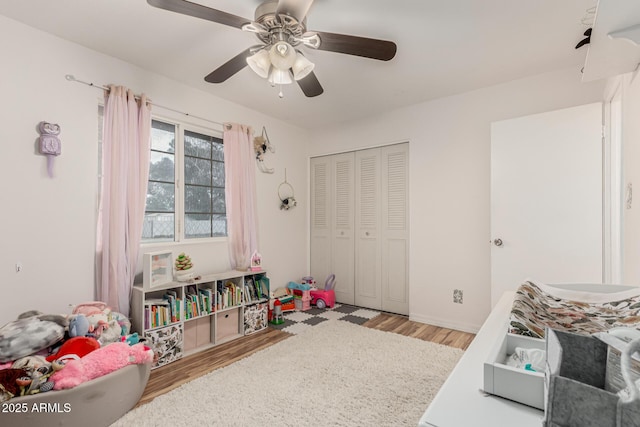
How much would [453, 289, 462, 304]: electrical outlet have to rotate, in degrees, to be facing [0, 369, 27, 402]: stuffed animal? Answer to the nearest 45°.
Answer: approximately 45° to its right

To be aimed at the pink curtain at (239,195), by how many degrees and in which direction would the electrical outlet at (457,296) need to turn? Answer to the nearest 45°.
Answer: approximately 90° to its right

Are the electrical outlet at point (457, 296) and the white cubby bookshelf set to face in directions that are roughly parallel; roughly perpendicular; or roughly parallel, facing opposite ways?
roughly perpendicular

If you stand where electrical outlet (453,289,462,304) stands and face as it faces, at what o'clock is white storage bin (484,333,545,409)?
The white storage bin is roughly at 12 o'clock from the electrical outlet.

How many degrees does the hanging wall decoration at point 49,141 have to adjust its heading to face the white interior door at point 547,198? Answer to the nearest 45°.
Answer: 0° — it already faces it

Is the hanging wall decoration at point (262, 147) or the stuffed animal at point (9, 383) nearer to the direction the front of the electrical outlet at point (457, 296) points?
the stuffed animal

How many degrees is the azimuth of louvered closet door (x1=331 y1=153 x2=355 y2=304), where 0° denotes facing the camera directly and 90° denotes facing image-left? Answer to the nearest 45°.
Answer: approximately 45°

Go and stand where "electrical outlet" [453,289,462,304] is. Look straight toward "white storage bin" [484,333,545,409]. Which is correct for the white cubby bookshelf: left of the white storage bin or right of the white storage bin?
right
